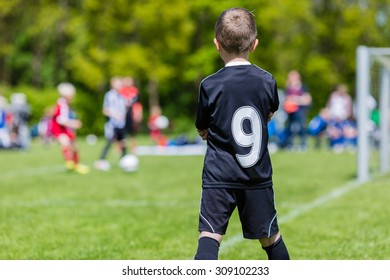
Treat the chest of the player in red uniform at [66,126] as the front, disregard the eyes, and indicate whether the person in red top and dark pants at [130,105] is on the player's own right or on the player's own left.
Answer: on the player's own left

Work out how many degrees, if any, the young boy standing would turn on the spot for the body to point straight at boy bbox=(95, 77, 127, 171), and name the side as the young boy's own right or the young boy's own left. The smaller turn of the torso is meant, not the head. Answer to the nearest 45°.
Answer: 0° — they already face them

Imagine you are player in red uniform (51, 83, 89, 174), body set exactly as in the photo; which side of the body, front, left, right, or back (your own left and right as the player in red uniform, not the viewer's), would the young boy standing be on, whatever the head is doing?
right

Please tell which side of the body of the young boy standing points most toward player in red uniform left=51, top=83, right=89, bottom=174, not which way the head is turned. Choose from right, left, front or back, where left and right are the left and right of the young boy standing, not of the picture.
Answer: front

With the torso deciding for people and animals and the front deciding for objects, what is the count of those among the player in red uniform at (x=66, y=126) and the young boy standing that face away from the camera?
1

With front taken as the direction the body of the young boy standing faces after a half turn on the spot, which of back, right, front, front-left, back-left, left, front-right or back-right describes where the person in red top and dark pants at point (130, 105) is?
back

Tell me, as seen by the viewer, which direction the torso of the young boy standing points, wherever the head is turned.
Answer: away from the camera

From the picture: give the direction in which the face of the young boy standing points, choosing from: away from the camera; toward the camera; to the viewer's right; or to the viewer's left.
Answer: away from the camera

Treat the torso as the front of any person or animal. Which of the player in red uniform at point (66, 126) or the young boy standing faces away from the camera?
the young boy standing

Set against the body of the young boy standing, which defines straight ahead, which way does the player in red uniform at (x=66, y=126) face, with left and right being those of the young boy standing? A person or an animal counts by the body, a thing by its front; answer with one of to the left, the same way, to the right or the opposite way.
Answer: to the right

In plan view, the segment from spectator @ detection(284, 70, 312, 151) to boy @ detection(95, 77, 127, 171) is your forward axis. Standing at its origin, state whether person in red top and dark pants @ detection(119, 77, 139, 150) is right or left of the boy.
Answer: right

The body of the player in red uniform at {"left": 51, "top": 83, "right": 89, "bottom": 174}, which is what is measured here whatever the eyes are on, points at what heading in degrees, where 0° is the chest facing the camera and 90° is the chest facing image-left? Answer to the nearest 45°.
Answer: approximately 270°

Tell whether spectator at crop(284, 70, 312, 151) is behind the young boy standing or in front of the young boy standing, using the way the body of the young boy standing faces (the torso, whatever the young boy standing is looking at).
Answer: in front

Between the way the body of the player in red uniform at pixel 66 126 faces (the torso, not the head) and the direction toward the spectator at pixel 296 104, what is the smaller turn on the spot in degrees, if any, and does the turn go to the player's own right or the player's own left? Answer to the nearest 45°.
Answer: approximately 45° to the player's own left
